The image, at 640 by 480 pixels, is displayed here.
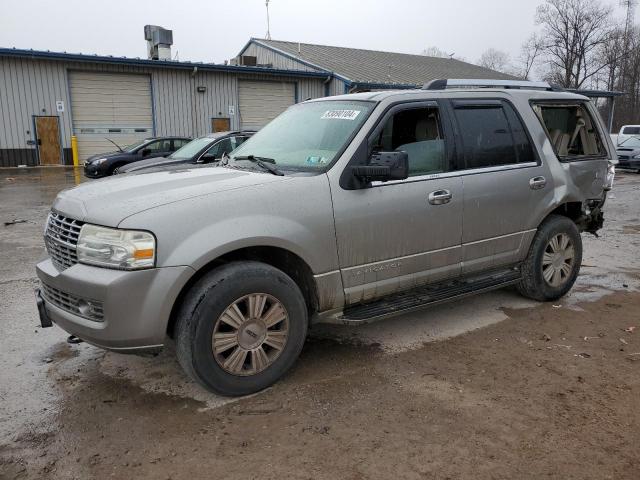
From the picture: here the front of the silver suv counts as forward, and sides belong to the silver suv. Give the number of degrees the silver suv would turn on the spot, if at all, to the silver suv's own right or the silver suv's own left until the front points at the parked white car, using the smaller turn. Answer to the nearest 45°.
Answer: approximately 180°

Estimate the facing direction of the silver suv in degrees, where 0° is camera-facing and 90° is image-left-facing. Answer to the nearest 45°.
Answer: approximately 45°

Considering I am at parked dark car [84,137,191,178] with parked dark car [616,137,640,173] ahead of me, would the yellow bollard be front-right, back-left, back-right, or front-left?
back-left

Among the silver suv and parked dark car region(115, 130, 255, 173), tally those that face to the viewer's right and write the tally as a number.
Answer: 0

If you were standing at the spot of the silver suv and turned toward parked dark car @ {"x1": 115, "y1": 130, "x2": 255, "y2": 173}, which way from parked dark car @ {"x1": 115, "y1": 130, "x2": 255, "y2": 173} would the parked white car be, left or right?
right

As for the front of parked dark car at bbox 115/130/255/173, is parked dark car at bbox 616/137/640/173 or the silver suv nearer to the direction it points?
the silver suv

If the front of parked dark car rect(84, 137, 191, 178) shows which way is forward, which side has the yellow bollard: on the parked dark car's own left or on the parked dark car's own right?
on the parked dark car's own right
